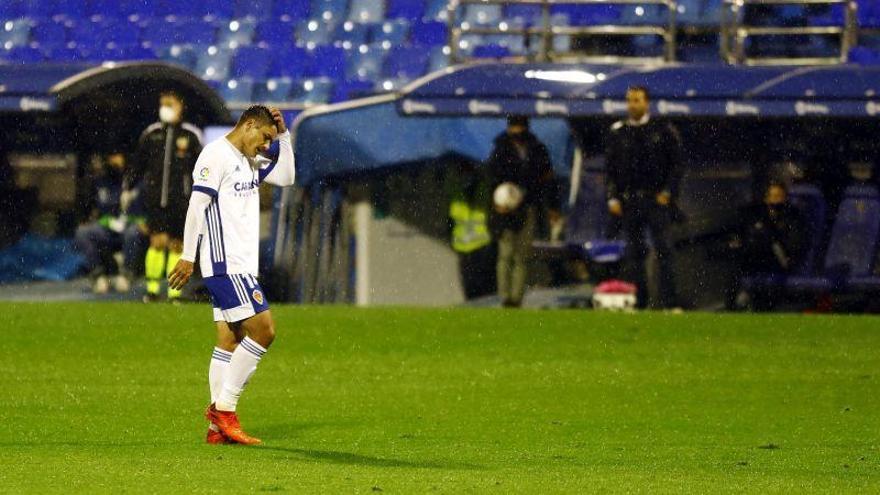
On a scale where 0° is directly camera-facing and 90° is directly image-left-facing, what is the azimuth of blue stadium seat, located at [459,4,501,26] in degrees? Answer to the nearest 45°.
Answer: approximately 0°

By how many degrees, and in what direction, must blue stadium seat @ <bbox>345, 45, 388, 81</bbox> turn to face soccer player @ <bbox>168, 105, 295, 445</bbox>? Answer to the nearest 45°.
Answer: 0° — it already faces them

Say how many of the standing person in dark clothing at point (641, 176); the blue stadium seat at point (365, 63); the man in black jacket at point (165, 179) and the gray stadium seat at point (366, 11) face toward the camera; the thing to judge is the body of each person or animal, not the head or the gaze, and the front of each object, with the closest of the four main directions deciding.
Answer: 4

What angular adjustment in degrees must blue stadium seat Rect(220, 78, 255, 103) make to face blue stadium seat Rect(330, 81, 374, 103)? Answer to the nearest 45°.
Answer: approximately 45° to its left

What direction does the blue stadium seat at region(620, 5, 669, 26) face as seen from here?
toward the camera

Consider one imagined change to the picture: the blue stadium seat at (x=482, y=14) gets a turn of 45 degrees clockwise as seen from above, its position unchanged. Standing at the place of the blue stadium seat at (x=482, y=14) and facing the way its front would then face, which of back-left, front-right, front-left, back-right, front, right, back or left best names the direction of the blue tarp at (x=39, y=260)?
front

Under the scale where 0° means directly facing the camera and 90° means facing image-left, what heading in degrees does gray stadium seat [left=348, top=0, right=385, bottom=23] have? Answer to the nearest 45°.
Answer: approximately 0°

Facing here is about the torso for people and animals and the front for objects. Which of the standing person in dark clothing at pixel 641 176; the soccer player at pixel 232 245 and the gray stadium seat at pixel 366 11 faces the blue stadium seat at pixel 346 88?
the gray stadium seat at pixel 366 11

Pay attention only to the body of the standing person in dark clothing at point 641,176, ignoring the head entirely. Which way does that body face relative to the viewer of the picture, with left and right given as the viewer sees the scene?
facing the viewer

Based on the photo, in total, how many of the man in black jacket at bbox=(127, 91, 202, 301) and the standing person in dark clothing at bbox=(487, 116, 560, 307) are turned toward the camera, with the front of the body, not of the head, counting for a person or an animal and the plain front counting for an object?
2

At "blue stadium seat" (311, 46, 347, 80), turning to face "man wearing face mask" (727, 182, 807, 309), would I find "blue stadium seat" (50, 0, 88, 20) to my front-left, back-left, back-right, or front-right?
back-right

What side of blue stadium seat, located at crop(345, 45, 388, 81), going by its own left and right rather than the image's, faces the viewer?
front
